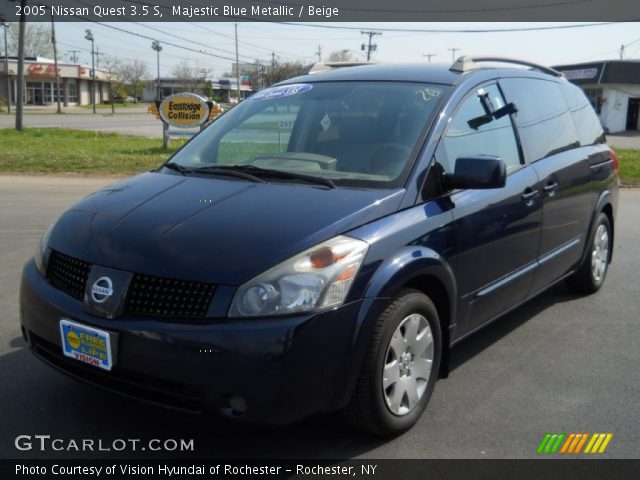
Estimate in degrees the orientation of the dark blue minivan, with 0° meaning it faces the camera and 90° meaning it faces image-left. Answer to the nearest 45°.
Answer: approximately 45°

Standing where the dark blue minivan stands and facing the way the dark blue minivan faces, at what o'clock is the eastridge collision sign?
The eastridge collision sign is roughly at 4 o'clock from the dark blue minivan.

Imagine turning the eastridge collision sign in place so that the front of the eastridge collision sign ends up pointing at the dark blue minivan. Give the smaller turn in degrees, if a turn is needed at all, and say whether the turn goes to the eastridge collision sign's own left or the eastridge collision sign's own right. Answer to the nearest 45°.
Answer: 0° — it already faces it

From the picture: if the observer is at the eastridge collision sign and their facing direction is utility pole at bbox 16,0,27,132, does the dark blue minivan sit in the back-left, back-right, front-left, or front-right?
back-left

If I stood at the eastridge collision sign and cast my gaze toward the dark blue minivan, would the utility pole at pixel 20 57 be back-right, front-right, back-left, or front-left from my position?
back-right

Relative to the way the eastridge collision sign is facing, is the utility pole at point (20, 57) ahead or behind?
behind

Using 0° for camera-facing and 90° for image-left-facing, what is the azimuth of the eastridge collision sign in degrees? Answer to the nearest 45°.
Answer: approximately 0°
